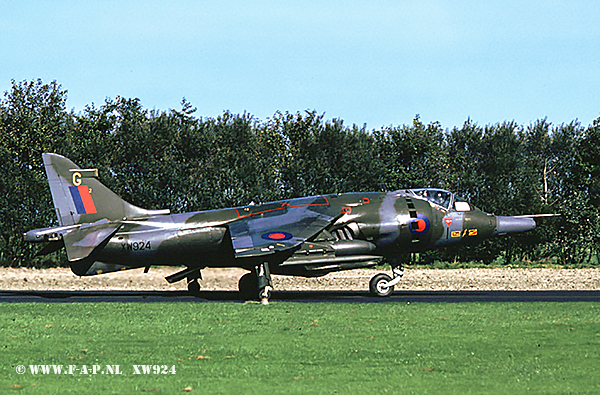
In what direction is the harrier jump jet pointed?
to the viewer's right
